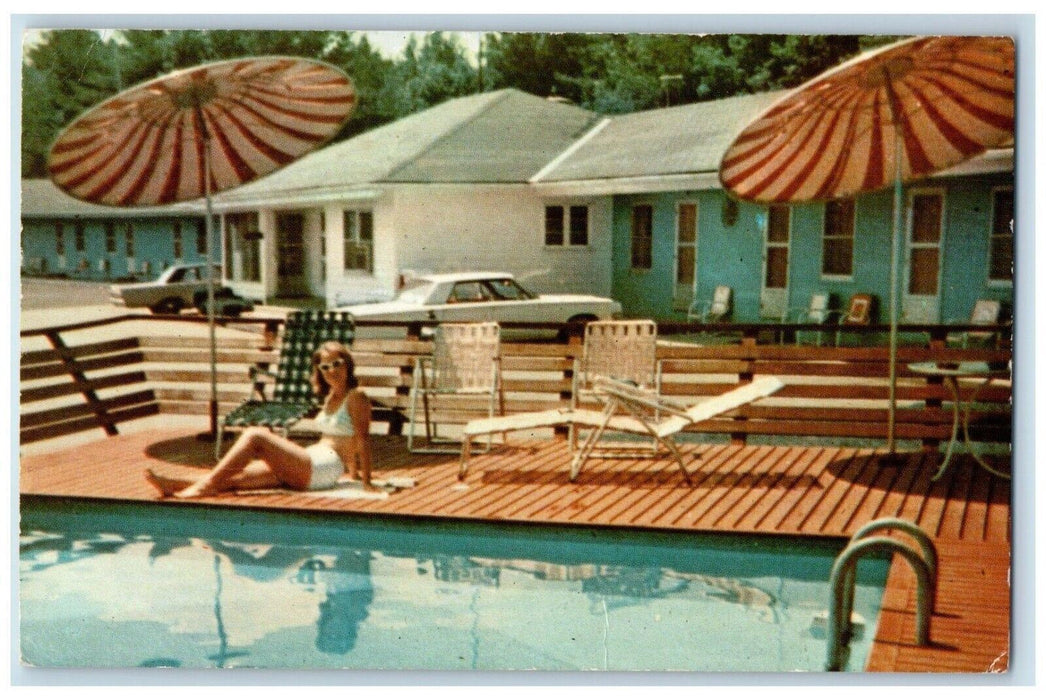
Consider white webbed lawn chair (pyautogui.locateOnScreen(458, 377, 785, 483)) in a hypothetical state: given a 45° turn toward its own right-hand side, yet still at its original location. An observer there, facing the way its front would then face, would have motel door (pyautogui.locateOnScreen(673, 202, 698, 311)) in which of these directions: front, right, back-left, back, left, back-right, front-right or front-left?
front-right

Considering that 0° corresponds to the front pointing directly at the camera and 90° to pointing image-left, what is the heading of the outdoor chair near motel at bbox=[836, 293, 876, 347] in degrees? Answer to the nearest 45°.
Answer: approximately 45°

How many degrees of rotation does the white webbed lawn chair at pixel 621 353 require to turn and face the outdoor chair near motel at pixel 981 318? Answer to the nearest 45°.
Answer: approximately 135° to its left

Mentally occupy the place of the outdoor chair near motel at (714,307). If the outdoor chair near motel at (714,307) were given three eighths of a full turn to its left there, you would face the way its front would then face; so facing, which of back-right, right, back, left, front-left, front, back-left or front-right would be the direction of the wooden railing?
right

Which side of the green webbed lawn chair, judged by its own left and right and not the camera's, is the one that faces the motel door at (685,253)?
back

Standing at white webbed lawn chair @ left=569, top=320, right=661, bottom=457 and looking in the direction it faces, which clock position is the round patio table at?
The round patio table is roughly at 10 o'clock from the white webbed lawn chair.

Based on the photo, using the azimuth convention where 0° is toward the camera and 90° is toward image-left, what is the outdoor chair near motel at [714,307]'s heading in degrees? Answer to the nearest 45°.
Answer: approximately 45°

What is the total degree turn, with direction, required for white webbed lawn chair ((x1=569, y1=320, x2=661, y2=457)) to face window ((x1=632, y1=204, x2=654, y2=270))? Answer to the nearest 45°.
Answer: approximately 180°

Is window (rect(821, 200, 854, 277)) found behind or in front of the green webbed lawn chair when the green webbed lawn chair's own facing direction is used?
behind

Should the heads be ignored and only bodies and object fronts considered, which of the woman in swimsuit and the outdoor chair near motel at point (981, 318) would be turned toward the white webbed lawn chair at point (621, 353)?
the outdoor chair near motel

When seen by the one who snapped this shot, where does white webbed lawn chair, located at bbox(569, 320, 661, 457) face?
facing the viewer

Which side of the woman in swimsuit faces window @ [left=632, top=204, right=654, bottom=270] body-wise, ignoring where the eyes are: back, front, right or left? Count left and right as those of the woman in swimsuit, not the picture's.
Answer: back
